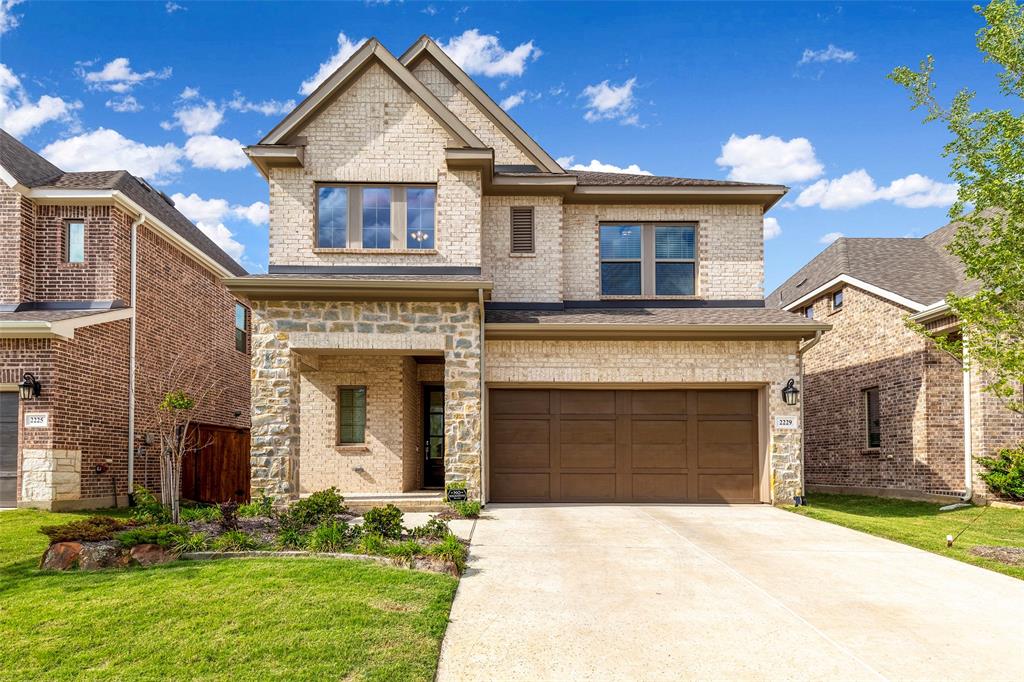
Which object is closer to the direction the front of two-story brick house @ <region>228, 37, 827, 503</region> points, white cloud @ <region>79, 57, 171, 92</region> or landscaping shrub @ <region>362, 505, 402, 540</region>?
the landscaping shrub

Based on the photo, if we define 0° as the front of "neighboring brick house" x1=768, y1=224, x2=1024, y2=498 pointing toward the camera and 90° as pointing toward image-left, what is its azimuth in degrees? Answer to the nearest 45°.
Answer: approximately 315°

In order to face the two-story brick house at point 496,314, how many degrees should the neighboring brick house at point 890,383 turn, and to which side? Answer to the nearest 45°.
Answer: approximately 90° to its right

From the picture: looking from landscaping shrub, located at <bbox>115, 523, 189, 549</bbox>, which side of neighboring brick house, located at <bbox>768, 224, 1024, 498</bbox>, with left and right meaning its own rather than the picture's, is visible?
right
